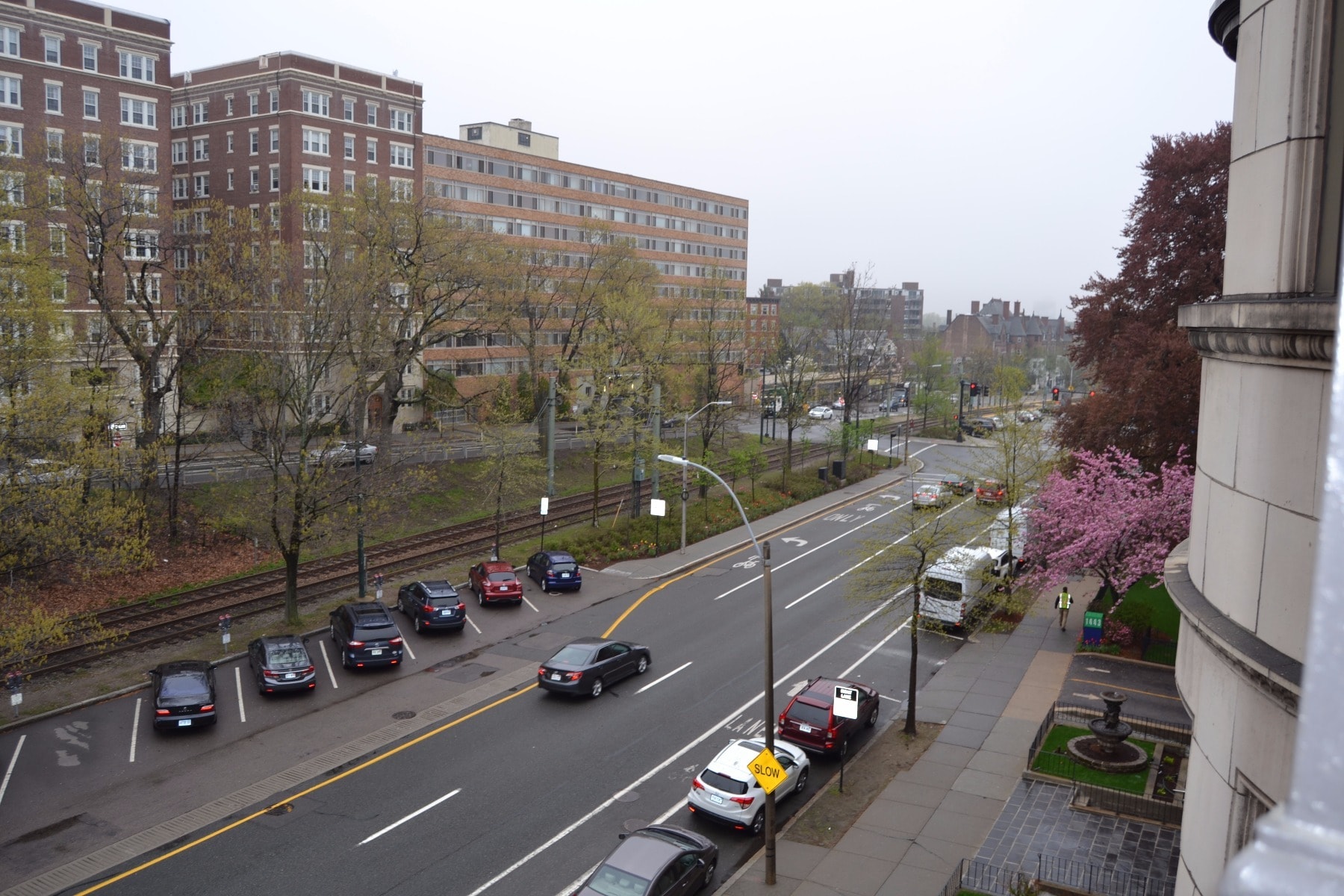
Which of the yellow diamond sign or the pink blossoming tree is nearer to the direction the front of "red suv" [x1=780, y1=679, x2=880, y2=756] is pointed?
the pink blossoming tree

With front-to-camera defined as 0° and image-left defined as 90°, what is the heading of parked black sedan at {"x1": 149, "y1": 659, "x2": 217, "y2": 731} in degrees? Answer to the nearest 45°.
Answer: approximately 180°

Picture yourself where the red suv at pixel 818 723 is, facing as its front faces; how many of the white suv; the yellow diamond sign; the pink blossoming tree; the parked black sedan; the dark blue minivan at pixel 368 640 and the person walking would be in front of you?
2

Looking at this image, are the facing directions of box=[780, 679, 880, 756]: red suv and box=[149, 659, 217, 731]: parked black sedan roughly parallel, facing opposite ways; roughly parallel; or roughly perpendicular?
roughly perpendicular

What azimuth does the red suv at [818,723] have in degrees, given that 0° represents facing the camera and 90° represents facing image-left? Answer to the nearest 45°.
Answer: approximately 225°

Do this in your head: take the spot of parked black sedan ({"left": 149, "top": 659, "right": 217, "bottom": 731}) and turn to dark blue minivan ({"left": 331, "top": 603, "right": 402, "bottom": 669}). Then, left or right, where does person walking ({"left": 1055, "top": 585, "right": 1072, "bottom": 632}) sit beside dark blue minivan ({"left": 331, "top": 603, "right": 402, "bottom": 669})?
right

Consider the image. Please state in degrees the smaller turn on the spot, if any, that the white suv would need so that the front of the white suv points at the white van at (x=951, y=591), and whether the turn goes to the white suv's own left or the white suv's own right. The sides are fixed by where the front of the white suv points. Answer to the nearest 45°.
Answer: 0° — it already faces it

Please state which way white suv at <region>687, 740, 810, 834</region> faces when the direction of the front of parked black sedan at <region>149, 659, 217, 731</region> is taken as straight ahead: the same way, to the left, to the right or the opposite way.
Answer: to the right

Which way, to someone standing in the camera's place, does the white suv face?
facing away from the viewer and to the right of the viewer

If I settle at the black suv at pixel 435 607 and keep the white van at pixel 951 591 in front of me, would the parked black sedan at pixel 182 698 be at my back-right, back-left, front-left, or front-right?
back-right

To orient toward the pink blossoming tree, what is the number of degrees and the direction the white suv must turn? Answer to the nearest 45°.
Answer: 0° — it already faces it
